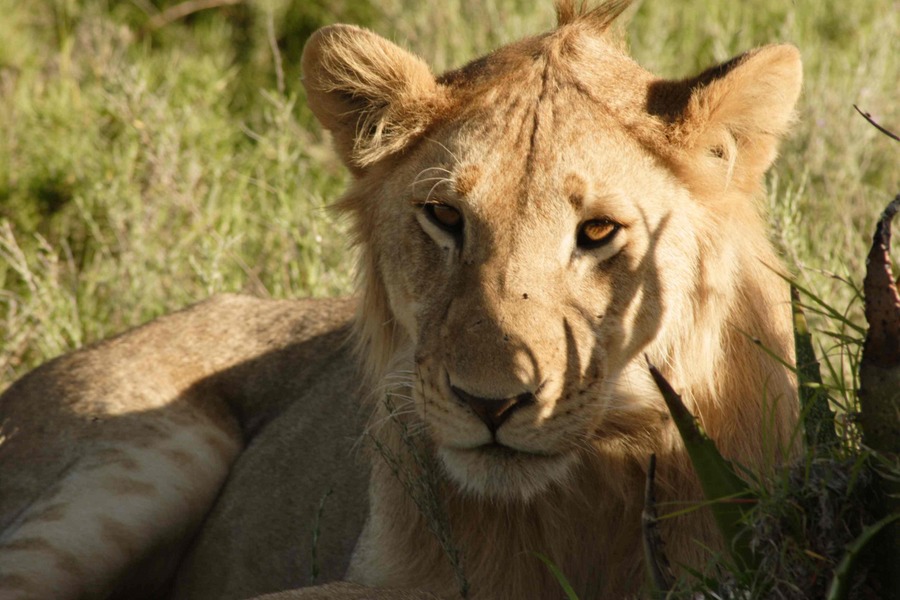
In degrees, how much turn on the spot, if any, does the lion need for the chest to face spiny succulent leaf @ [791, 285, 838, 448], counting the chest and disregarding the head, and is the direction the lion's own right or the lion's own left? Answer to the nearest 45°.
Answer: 0° — it already faces it

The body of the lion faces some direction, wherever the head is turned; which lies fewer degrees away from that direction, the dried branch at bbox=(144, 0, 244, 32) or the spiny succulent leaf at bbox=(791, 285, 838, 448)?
the spiny succulent leaf

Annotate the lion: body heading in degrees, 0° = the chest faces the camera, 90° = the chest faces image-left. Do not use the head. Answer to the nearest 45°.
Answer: approximately 315°

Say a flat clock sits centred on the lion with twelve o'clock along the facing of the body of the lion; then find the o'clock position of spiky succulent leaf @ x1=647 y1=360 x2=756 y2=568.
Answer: The spiky succulent leaf is roughly at 1 o'clock from the lion.
